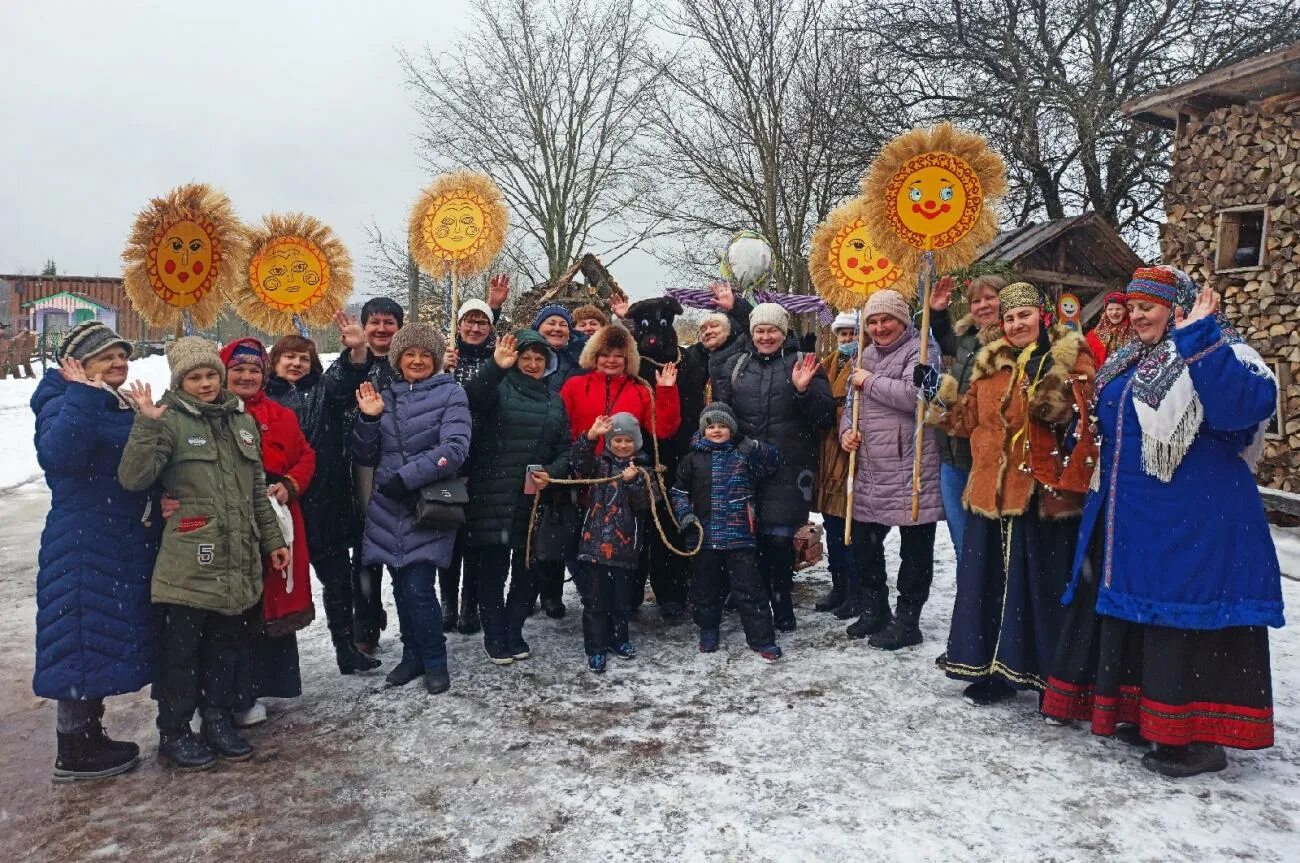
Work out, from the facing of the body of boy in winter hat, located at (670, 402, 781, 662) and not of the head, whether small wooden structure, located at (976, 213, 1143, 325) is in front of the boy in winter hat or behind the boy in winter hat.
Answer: behind

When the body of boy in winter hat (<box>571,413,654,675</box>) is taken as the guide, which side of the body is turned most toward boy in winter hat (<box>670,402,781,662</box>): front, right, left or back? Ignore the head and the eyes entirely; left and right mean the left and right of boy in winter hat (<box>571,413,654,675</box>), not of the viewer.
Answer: left

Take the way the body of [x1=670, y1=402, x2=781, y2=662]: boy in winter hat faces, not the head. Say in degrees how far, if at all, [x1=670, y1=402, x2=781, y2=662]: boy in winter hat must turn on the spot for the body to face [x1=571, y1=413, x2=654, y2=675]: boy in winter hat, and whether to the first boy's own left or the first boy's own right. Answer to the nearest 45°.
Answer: approximately 90° to the first boy's own right

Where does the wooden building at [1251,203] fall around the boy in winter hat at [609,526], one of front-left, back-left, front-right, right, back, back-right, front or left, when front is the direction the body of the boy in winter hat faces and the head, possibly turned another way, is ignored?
back-left

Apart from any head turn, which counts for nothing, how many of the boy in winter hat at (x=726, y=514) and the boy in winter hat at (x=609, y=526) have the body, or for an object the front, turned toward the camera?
2

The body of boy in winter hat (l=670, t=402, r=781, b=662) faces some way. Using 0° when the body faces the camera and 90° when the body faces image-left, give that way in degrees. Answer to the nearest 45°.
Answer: approximately 0°

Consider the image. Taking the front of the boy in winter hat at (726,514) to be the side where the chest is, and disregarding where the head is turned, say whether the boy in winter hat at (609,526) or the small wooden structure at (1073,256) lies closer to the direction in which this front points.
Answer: the boy in winter hat

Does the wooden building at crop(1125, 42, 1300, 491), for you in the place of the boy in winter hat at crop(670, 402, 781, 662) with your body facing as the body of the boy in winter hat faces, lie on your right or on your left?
on your left
